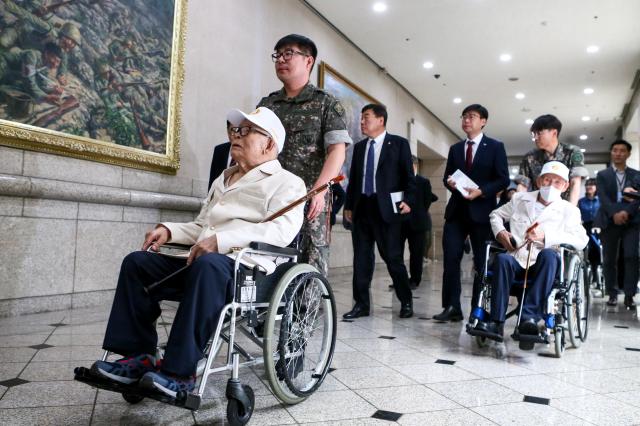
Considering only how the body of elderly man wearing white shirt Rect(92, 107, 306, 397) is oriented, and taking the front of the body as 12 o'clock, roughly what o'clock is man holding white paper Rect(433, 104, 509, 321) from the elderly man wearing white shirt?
The man holding white paper is roughly at 6 o'clock from the elderly man wearing white shirt.

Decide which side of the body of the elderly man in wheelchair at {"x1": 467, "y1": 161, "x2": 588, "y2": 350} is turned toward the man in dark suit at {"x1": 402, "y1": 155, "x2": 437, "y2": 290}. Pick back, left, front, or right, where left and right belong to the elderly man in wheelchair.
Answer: back

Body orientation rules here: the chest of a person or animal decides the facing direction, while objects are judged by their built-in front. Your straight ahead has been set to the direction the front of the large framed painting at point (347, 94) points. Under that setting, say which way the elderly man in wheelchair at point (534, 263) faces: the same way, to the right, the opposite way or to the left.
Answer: to the right

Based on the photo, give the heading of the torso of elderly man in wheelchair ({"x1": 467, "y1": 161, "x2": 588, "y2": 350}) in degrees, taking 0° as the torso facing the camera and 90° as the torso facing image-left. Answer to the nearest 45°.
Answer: approximately 45°

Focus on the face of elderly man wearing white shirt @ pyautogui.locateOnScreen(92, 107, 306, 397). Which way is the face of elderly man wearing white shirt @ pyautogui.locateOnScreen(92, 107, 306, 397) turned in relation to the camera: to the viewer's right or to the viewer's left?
to the viewer's left

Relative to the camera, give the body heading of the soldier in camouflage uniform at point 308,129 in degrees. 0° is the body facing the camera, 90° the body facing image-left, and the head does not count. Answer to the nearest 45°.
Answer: approximately 45°
